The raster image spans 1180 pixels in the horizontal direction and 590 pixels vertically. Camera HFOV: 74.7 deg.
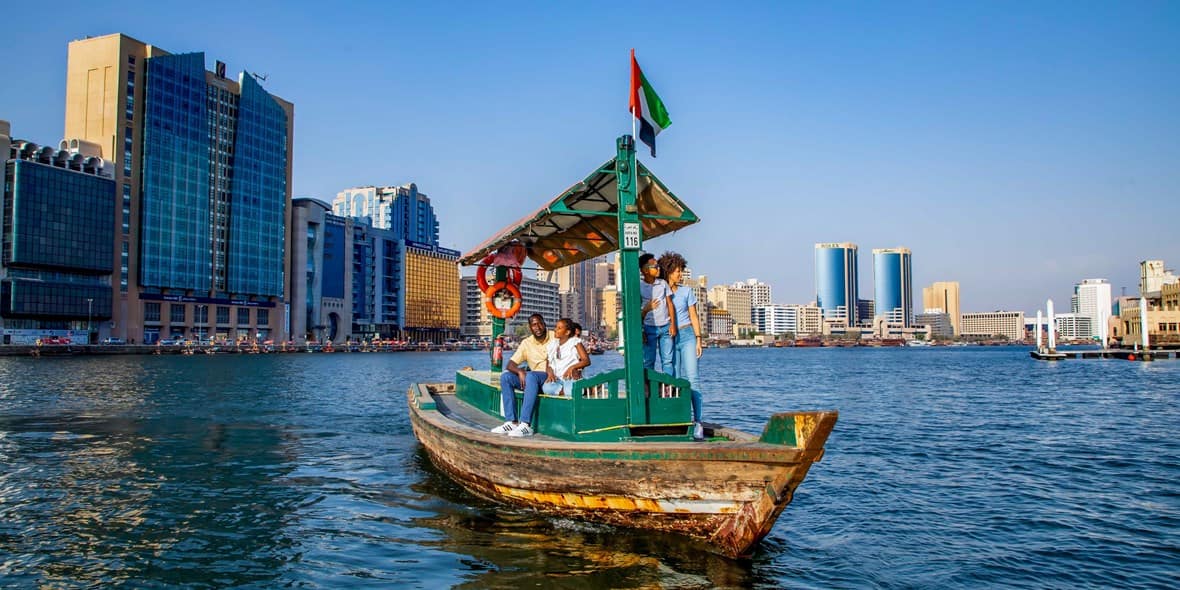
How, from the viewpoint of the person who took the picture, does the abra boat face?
facing the viewer and to the right of the viewer

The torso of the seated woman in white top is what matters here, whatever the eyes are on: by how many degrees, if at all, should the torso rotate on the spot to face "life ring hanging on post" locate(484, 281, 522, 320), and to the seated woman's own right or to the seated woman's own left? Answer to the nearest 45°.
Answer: approximately 135° to the seated woman's own right

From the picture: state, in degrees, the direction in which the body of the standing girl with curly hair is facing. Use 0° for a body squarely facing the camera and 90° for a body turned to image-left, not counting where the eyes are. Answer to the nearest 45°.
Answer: approximately 45°

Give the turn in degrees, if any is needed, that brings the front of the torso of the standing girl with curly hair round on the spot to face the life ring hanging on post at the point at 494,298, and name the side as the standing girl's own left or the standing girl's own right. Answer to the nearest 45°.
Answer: approximately 90° to the standing girl's own right

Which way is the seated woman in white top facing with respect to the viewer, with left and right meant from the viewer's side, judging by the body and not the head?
facing the viewer and to the left of the viewer
